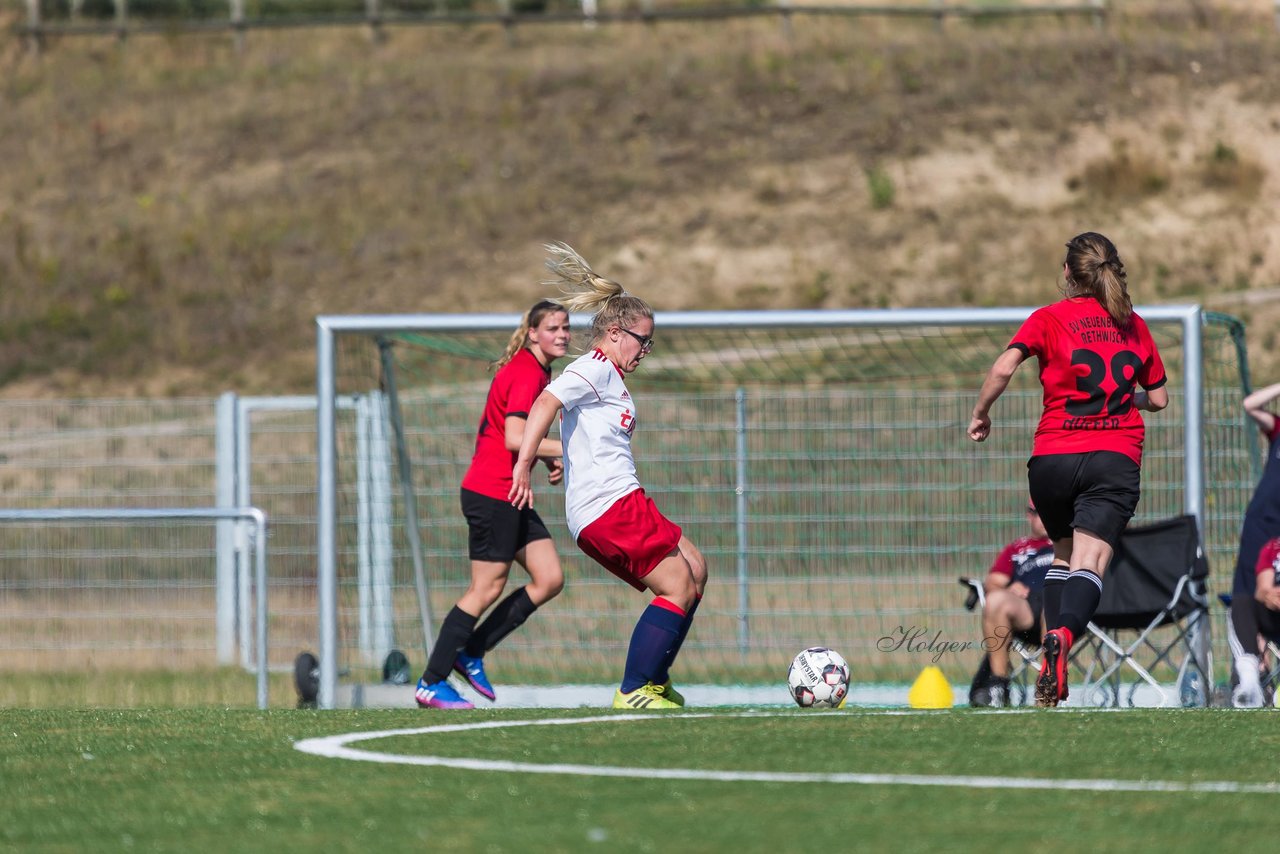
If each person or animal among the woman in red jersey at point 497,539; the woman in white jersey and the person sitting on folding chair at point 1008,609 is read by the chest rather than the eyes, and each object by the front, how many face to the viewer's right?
2

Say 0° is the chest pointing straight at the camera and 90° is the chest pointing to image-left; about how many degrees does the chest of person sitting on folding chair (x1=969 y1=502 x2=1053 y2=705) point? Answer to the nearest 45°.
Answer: approximately 45°

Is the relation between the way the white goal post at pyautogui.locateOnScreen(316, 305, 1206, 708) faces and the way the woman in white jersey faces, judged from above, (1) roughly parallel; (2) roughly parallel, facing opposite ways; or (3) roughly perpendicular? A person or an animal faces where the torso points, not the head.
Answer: roughly perpendicular

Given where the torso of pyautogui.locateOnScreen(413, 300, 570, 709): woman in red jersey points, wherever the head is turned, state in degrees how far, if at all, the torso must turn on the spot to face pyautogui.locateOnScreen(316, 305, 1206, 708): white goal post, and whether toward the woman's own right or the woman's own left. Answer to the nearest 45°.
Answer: approximately 45° to the woman's own left

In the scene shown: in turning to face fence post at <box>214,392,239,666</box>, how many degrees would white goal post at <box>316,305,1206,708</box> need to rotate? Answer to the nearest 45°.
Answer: approximately 135° to its right

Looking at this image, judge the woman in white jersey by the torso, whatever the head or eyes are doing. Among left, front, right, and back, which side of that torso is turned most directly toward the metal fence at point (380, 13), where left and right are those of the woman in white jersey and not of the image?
left

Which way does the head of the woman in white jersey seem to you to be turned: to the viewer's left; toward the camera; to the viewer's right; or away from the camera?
to the viewer's right

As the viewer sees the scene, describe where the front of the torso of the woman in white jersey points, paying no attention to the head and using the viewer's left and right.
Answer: facing to the right of the viewer
